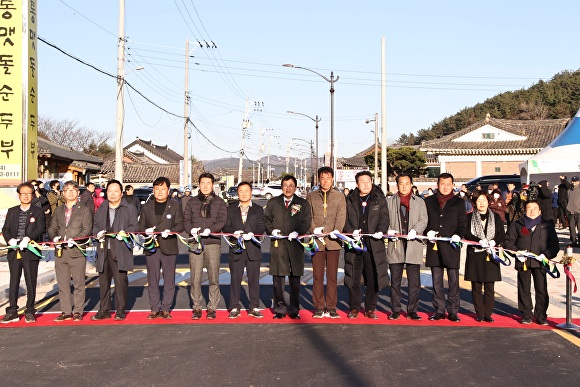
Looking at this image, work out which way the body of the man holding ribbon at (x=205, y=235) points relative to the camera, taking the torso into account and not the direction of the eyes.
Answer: toward the camera

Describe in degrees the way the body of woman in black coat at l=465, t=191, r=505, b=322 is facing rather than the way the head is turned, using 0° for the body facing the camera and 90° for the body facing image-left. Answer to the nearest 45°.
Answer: approximately 0°

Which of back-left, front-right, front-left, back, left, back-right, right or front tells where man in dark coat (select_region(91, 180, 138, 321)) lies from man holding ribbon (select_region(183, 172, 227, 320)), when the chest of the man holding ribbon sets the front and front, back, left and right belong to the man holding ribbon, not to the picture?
right

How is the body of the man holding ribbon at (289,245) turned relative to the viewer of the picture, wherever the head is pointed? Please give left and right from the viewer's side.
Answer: facing the viewer

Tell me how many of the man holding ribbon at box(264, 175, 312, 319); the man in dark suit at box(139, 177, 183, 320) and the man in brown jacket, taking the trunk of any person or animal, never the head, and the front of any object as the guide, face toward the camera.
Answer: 3

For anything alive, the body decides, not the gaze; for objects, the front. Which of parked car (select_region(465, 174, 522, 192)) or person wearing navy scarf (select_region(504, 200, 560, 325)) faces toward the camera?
the person wearing navy scarf

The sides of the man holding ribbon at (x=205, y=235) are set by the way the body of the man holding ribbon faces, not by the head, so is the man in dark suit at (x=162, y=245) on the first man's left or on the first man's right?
on the first man's right

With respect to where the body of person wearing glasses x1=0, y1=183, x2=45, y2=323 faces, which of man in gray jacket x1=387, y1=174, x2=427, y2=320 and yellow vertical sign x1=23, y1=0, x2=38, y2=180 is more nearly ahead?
the man in gray jacket

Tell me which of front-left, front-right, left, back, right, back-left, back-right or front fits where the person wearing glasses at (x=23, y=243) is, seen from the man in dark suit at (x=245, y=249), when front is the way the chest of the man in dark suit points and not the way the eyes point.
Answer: right

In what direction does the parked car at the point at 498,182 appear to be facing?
to the viewer's left

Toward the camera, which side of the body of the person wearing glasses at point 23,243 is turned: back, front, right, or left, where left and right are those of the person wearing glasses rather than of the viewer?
front

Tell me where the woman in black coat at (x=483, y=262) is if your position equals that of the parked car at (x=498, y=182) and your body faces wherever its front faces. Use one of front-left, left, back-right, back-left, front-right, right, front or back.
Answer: left

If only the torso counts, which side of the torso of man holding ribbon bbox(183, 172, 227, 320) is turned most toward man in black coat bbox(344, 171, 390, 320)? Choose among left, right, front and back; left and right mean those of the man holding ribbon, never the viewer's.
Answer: left

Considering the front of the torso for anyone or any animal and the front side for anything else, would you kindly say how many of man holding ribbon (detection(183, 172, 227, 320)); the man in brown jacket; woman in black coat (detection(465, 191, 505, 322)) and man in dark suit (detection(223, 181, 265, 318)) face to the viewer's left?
0

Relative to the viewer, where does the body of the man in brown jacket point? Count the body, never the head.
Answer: toward the camera

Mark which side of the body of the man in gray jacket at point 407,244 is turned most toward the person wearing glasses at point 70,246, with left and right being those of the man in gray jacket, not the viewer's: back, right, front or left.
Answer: right
